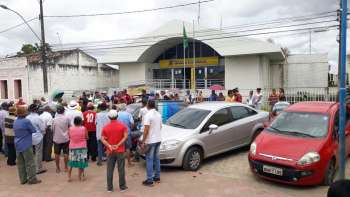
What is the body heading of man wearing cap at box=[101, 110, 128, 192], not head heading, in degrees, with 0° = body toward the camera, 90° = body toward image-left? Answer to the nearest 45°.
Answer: approximately 180°

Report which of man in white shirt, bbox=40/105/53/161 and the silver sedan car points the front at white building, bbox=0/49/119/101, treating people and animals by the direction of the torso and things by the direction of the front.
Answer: the man in white shirt

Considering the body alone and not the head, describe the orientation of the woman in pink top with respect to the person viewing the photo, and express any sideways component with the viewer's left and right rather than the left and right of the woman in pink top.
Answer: facing away from the viewer

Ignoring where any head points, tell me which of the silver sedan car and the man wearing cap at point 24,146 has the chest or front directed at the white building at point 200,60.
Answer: the man wearing cap

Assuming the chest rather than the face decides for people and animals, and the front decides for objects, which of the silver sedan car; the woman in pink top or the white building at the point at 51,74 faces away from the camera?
the woman in pink top

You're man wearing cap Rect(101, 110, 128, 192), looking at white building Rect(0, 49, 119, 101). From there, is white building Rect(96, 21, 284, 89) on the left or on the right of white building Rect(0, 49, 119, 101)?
right

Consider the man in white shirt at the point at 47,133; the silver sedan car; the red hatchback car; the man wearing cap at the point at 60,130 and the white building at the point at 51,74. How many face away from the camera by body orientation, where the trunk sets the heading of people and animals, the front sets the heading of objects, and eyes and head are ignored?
2

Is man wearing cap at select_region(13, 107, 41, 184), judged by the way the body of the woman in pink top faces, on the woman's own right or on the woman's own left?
on the woman's own left

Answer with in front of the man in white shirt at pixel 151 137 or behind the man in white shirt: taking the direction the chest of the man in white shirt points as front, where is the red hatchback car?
behind

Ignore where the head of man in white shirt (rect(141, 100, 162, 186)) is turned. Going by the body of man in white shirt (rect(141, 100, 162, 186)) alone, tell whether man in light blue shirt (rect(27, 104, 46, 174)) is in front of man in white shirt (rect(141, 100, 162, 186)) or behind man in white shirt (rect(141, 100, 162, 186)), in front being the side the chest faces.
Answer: in front

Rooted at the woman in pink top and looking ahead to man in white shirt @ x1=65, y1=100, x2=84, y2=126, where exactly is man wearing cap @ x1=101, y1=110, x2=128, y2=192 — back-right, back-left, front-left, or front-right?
back-right

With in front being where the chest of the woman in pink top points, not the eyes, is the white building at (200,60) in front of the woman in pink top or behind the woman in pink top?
in front

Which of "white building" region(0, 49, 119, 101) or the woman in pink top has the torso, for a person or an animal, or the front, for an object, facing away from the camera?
the woman in pink top

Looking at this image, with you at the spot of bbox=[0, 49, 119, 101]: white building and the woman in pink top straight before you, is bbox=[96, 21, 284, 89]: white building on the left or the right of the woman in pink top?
left
